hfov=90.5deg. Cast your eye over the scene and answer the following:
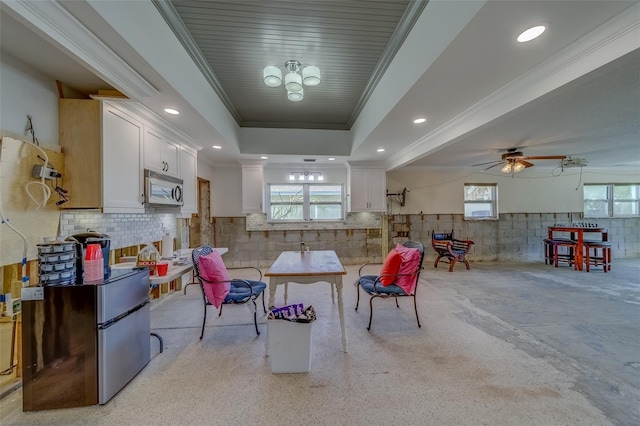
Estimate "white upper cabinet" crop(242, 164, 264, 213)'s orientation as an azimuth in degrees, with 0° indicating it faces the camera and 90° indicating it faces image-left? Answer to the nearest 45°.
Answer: approximately 0°

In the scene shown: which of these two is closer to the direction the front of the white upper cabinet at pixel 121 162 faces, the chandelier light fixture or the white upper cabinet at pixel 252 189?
the chandelier light fixture

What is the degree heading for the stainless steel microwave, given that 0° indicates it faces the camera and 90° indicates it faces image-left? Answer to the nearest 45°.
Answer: approximately 315°

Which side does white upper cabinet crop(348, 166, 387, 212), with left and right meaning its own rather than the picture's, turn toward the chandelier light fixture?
front

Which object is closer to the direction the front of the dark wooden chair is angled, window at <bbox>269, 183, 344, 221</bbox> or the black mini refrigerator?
the black mini refrigerator

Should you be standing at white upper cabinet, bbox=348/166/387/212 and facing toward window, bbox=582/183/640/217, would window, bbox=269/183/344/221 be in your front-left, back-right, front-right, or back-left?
back-left

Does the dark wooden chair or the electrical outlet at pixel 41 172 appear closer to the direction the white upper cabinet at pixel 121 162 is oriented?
the dark wooden chair

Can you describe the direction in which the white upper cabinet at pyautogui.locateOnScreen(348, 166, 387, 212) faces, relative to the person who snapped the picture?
facing the viewer

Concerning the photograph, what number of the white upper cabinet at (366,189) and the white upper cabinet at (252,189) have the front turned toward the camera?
2

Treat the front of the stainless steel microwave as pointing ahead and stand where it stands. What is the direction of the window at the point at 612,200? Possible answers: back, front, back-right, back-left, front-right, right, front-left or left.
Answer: front-left

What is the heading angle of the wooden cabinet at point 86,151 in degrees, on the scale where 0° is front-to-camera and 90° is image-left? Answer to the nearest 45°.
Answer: approximately 315°
